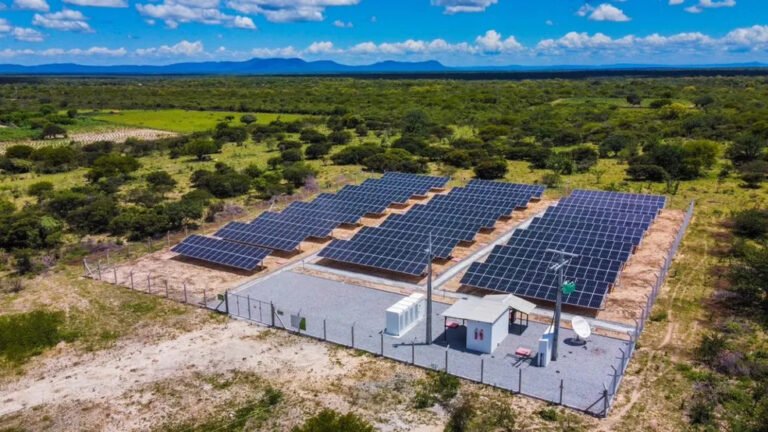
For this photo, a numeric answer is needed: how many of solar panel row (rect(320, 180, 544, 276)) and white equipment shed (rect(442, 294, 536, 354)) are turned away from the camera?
0

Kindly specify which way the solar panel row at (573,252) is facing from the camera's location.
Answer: facing the viewer and to the left of the viewer

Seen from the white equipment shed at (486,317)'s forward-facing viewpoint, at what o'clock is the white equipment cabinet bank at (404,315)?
the white equipment cabinet bank at (404,315) is roughly at 2 o'clock from the white equipment shed at (486,317).

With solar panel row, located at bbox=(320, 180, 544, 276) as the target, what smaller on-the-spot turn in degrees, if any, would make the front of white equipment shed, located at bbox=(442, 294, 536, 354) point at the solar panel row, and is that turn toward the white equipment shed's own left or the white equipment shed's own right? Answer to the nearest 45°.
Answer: approximately 135° to the white equipment shed's own right

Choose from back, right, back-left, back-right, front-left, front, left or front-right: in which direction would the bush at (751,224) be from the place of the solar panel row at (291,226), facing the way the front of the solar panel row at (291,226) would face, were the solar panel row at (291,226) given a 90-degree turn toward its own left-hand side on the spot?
front-left

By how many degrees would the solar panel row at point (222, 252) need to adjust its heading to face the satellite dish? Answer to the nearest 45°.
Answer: approximately 90° to its left

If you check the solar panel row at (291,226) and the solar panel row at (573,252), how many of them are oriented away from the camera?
0
